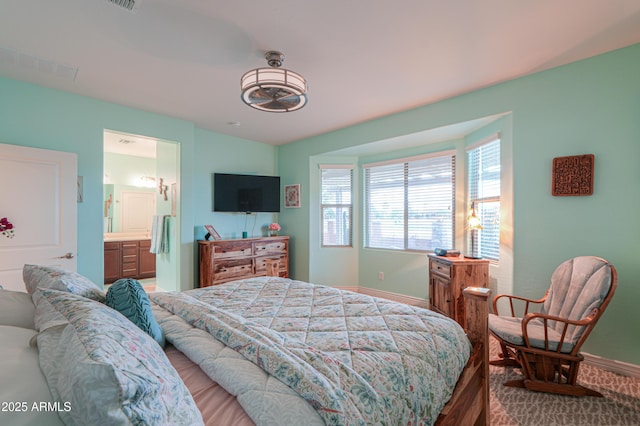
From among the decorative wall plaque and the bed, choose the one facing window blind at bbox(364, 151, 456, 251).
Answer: the bed

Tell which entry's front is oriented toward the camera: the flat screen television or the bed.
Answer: the flat screen television

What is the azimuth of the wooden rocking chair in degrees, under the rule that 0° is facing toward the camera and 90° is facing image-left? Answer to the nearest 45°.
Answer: approximately 45°

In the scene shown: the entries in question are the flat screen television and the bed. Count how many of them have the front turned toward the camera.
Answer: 1

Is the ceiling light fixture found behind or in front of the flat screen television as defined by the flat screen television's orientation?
in front

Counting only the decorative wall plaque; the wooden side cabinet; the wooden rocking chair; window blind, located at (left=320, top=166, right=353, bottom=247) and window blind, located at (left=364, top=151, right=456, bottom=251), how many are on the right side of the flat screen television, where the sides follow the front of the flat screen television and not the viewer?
0

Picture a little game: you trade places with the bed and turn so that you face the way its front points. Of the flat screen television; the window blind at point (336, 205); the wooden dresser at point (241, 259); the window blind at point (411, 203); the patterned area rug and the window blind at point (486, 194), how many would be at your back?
0

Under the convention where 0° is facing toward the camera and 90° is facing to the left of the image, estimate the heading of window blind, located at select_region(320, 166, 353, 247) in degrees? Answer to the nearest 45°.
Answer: approximately 0°

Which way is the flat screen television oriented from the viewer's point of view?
toward the camera

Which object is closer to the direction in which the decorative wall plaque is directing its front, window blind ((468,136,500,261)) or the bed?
the bed

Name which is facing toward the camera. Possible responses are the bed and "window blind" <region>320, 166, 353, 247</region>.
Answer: the window blind

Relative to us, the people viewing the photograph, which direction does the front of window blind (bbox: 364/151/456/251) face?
facing the viewer and to the left of the viewer

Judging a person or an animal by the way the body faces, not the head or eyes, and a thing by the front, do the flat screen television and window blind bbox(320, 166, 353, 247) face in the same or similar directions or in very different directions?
same or similar directions

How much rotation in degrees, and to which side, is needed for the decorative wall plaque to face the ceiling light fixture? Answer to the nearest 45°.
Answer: approximately 45° to its right

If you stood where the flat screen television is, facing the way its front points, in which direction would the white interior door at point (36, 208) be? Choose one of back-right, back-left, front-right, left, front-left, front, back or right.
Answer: front-right

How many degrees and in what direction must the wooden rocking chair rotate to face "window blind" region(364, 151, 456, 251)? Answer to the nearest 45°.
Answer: approximately 90° to its right

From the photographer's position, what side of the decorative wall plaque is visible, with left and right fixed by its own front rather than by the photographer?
front

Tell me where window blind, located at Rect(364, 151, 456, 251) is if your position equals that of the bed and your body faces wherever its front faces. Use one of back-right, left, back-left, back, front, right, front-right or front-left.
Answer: front
